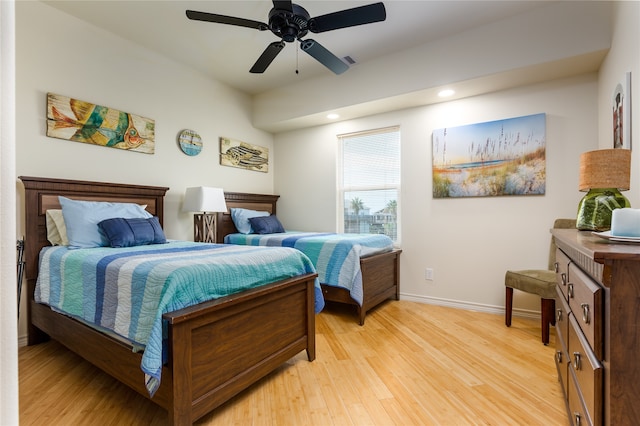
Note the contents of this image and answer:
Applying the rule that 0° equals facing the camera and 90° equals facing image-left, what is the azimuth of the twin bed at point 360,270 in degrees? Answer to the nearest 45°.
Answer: approximately 315°

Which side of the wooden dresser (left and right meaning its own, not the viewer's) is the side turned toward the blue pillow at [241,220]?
front

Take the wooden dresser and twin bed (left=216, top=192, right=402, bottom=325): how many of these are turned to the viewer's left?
1

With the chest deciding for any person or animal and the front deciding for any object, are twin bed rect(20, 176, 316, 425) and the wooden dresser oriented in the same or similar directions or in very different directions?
very different directions

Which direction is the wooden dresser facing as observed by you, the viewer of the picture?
facing to the left of the viewer

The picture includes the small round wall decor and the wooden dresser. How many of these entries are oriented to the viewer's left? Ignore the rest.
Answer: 1

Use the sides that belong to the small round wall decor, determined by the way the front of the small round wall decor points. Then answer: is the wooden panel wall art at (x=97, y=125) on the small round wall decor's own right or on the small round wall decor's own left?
on the small round wall decor's own right

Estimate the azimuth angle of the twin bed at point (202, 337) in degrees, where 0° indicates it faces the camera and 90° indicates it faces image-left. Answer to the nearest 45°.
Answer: approximately 315°

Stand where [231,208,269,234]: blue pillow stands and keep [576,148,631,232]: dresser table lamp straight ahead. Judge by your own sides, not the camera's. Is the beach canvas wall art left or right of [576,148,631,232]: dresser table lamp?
left

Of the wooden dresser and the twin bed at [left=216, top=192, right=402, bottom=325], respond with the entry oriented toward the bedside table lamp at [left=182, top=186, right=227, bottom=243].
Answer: the wooden dresser

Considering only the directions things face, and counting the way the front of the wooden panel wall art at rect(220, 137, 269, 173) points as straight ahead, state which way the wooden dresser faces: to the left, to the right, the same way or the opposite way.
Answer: the opposite way

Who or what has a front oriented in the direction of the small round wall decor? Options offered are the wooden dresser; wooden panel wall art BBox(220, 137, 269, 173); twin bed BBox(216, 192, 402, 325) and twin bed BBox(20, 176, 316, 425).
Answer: the wooden dresser

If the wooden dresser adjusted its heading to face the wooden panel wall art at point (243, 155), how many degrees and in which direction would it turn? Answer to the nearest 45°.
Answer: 0° — it already faces it

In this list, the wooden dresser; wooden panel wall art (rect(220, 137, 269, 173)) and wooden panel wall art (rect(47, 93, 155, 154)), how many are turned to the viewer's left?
1

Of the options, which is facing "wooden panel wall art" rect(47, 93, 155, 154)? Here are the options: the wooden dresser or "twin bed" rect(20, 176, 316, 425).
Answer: the wooden dresser

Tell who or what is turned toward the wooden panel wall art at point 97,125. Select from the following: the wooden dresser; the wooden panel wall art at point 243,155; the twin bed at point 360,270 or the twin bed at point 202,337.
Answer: the wooden dresser

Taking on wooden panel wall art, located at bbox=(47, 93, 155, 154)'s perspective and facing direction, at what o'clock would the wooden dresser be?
The wooden dresser is roughly at 1 o'clock from the wooden panel wall art.
